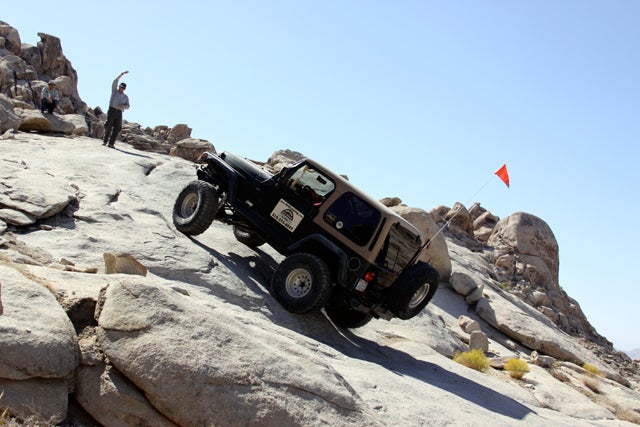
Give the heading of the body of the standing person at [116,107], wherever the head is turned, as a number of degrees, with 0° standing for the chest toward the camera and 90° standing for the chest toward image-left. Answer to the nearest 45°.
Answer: approximately 315°

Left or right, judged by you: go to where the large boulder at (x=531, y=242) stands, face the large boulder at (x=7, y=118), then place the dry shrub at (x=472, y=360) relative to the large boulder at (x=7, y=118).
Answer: left

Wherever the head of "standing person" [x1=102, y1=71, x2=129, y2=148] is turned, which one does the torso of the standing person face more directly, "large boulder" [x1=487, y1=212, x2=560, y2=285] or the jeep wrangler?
the jeep wrangler

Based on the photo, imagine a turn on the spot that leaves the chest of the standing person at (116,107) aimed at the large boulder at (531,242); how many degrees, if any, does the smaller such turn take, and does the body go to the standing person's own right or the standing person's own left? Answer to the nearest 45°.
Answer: approximately 45° to the standing person's own left

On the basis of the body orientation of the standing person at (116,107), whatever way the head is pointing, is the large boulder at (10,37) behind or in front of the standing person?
behind

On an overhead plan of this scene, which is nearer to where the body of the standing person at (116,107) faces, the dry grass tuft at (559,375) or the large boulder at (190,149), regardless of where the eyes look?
the dry grass tuft

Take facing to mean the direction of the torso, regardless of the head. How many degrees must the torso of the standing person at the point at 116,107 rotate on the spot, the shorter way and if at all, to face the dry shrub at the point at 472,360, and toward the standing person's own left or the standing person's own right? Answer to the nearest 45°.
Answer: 0° — they already face it

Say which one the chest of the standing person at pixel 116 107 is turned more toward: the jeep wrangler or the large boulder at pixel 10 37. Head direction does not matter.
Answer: the jeep wrangler
